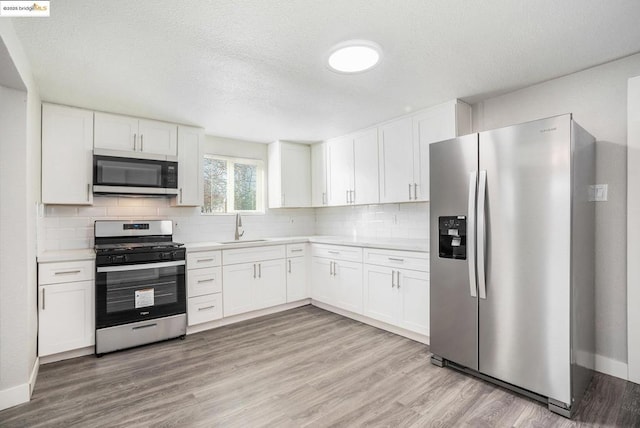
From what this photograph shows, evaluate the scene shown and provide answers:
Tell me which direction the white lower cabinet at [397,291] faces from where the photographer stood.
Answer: facing the viewer and to the left of the viewer

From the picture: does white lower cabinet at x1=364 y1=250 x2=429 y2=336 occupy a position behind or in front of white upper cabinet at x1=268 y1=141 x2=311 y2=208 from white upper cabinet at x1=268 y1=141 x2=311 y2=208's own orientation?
in front

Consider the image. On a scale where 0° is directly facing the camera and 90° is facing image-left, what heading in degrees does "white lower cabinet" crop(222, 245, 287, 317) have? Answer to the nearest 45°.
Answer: approximately 315°

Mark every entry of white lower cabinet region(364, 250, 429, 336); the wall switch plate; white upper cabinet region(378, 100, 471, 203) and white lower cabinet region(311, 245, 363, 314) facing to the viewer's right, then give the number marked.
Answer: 0

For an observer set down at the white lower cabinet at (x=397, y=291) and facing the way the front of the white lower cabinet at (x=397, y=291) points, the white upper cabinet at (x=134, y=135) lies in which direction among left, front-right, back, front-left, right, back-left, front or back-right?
front-right

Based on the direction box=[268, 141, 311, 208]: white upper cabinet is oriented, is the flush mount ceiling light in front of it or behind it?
in front

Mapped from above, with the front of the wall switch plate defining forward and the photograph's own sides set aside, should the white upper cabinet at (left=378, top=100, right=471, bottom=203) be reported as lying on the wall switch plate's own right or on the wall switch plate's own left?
on the wall switch plate's own right

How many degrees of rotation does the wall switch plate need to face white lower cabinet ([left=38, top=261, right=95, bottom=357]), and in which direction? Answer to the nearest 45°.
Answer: approximately 45° to its right

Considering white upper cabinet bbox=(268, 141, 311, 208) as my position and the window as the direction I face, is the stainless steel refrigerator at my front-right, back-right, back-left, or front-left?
back-left

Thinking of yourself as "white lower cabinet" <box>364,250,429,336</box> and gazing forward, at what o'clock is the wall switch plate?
The wall switch plate is roughly at 8 o'clock from the white lower cabinet.

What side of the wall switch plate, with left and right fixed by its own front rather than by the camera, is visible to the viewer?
front

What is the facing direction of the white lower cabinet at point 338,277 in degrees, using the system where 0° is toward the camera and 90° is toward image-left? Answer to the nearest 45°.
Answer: approximately 45°

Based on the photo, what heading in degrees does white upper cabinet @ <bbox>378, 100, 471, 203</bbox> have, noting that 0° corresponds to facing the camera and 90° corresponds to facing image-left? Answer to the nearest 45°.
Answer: approximately 45°

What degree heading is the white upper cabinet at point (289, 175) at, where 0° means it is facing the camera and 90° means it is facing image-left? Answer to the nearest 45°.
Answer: approximately 315°
